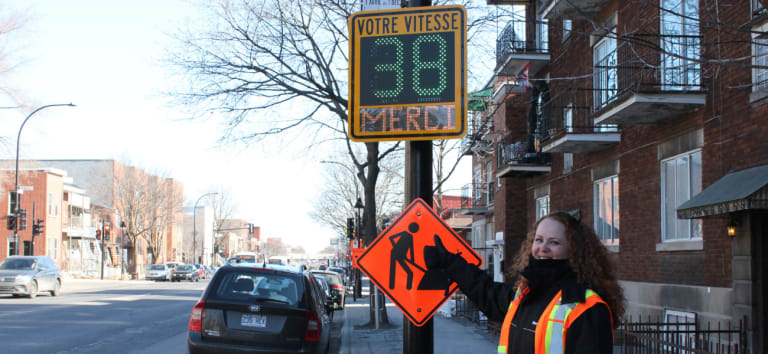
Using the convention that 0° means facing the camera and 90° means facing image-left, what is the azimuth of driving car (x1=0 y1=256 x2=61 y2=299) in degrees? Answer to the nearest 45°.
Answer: approximately 45°

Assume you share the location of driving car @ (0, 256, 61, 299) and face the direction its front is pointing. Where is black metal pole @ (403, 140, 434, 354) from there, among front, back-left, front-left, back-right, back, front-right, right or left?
front-left

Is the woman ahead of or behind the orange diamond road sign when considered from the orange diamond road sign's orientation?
ahead

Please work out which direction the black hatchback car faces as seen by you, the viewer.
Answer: facing away from the viewer

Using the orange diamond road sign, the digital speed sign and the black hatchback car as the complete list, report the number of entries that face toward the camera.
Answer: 2

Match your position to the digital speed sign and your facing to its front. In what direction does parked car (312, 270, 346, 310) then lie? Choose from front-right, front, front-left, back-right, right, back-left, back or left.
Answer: back

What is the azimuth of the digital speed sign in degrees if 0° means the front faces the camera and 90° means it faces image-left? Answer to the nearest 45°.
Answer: approximately 0°
